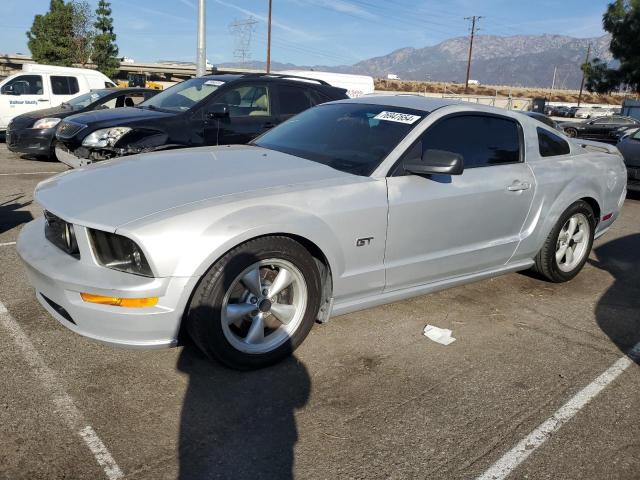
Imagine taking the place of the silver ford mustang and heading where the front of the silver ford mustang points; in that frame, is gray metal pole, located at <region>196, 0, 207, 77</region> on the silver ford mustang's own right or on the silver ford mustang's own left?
on the silver ford mustang's own right

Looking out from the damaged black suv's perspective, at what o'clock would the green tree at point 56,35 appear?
The green tree is roughly at 4 o'clock from the damaged black suv.

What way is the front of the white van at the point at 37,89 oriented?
to the viewer's left

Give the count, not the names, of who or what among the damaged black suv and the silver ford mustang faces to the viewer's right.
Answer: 0

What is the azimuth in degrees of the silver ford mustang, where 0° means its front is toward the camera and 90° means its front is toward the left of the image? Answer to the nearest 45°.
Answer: approximately 45°

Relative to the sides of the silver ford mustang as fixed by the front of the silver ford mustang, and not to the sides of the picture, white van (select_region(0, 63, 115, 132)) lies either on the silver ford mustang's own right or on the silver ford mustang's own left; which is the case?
on the silver ford mustang's own right

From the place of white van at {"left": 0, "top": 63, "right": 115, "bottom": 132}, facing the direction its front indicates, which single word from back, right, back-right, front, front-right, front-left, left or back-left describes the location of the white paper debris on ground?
left

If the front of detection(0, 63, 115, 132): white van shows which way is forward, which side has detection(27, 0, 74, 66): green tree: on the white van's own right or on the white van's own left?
on the white van's own right

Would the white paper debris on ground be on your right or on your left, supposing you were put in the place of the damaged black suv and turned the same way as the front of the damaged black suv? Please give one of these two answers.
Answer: on your left

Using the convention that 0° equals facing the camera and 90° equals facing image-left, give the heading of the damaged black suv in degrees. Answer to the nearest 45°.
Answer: approximately 45°

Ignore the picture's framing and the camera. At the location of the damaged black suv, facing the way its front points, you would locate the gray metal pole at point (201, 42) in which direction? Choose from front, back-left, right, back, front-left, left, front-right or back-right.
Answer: back-right
